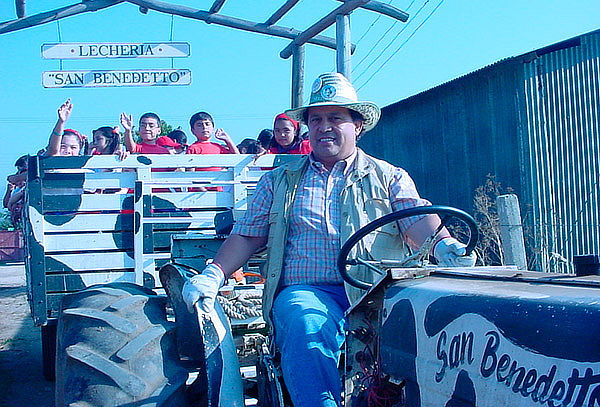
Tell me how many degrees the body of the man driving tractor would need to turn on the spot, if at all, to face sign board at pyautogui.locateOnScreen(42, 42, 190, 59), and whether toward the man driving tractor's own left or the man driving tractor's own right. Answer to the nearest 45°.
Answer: approximately 135° to the man driving tractor's own right

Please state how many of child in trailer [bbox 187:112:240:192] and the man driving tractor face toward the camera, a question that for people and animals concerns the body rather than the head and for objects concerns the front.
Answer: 2

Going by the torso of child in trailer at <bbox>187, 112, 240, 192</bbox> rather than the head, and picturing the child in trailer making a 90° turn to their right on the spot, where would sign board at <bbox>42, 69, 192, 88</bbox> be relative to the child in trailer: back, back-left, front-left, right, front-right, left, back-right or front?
front-right

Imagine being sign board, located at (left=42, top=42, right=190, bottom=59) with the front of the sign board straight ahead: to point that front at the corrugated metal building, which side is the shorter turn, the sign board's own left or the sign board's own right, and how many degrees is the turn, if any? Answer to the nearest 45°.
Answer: approximately 90° to the sign board's own left

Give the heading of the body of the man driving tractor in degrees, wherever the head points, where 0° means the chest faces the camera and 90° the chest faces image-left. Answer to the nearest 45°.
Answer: approximately 0°

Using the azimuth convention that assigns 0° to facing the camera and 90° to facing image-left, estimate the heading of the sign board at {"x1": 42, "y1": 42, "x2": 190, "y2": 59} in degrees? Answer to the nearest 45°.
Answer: approximately 0°

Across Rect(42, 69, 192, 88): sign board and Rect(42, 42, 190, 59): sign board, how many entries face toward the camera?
2
